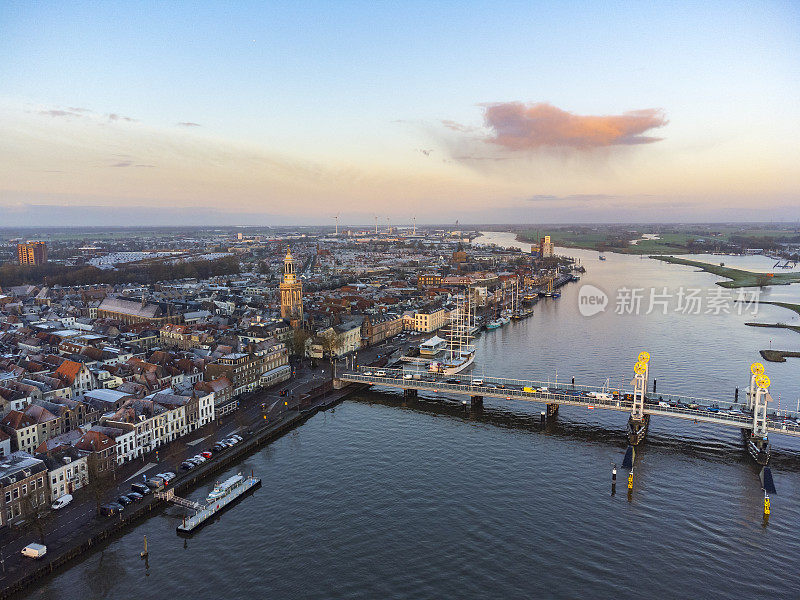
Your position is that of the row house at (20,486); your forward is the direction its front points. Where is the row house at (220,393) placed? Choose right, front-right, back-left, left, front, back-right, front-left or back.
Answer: left

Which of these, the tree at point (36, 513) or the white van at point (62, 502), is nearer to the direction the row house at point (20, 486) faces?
the tree

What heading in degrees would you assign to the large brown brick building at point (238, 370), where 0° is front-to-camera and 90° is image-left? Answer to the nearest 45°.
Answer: approximately 315°

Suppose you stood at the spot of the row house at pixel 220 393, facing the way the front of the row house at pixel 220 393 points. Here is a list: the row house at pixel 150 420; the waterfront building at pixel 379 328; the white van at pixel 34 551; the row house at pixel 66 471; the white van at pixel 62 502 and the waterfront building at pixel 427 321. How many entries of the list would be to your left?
2

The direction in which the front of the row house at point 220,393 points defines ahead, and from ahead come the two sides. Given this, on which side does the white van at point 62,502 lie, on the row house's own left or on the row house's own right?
on the row house's own right

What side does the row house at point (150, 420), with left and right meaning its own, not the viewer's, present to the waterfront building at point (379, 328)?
left

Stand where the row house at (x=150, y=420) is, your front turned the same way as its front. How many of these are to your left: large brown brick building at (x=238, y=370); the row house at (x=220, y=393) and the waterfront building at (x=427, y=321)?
3

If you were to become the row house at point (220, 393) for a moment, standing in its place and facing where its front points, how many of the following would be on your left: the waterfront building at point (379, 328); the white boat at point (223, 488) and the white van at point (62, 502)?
1

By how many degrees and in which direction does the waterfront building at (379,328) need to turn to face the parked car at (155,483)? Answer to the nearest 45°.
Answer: approximately 45° to its right

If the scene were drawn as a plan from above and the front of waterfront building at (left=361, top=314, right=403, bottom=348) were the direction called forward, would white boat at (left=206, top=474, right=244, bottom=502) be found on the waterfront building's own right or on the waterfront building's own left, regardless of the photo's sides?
on the waterfront building's own right

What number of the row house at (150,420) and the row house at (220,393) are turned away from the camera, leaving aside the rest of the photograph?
0

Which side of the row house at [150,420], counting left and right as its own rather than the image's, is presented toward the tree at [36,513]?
right

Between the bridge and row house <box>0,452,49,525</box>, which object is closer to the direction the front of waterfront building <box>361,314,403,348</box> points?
the bridge

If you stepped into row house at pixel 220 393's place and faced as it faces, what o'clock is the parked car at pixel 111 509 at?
The parked car is roughly at 2 o'clock from the row house.
